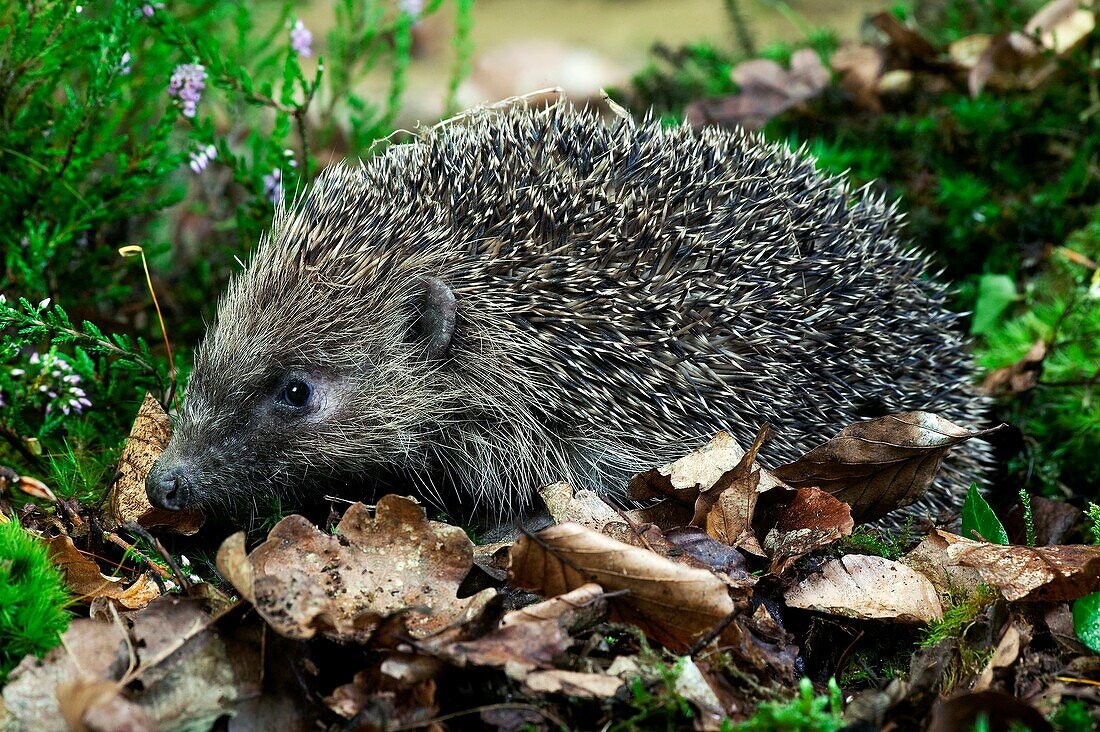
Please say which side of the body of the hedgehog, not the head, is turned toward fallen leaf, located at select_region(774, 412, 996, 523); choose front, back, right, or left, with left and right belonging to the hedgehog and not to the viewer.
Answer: back

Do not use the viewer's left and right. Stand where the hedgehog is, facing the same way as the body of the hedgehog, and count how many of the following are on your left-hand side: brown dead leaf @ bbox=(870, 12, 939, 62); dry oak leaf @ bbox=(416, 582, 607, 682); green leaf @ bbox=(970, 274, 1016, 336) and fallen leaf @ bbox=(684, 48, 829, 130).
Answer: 1

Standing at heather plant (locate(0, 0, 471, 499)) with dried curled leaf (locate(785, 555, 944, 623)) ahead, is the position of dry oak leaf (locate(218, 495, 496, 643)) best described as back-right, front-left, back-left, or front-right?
front-right

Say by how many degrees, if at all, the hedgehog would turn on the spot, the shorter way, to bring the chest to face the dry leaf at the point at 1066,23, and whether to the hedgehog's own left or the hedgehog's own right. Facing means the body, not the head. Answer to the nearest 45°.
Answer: approximately 135° to the hedgehog's own right

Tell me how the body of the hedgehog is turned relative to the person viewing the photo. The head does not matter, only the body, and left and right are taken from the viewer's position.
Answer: facing to the left of the viewer

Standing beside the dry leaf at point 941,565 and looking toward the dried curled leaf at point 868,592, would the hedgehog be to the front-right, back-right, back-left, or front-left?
front-right

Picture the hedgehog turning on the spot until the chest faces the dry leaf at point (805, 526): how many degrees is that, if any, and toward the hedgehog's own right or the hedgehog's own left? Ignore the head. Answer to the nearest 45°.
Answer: approximately 135° to the hedgehog's own left

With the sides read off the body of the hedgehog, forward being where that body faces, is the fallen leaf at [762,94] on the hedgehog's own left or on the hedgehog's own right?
on the hedgehog's own right

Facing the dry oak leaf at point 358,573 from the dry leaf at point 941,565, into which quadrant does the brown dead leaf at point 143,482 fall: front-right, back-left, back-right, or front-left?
front-right

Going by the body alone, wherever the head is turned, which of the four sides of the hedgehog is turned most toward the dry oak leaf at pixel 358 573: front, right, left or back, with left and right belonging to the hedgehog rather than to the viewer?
left

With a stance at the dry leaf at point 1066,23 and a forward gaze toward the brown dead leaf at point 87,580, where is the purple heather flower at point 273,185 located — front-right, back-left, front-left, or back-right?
front-right

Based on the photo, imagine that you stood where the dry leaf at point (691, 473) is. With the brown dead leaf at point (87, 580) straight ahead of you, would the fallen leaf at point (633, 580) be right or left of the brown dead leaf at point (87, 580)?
left

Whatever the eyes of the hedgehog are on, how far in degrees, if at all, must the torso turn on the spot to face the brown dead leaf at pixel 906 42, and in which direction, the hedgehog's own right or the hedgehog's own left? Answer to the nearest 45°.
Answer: approximately 135° to the hedgehog's own right

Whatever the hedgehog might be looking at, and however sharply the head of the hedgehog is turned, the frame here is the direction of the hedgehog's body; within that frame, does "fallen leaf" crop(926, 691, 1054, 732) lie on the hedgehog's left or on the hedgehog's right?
on the hedgehog's left

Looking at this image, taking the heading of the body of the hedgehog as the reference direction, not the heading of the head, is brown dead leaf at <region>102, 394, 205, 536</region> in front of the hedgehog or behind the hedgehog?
in front
